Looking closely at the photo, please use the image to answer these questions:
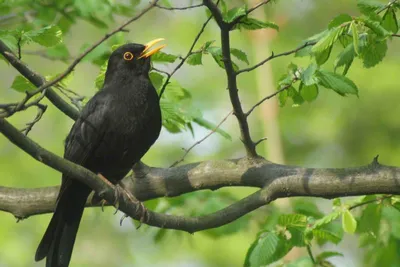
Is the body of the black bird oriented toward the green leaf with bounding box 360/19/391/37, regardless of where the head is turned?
yes

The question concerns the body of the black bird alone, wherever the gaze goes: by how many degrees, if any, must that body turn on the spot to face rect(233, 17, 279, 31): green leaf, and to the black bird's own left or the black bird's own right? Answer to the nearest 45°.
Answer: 0° — it already faces it

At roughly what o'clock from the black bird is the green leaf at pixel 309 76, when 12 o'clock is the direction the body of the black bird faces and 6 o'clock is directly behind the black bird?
The green leaf is roughly at 12 o'clock from the black bird.

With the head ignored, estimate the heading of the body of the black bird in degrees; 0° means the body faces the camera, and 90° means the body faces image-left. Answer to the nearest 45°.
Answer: approximately 315°

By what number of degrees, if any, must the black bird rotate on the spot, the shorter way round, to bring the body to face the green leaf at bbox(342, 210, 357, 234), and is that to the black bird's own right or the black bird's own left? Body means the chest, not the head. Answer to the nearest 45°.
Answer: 0° — it already faces it
